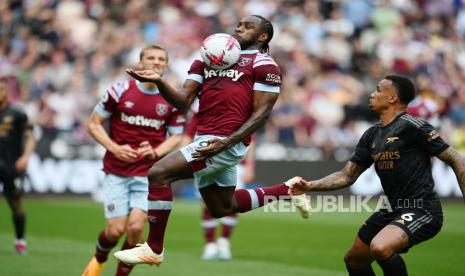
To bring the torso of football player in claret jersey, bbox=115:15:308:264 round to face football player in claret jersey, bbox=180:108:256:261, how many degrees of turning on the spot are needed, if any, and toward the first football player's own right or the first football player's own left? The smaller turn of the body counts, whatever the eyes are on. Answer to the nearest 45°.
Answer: approximately 135° to the first football player's own right

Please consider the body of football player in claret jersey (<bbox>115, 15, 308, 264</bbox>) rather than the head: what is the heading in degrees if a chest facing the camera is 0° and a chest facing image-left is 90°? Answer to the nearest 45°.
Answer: approximately 45°

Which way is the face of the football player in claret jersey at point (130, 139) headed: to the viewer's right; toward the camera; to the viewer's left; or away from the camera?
toward the camera

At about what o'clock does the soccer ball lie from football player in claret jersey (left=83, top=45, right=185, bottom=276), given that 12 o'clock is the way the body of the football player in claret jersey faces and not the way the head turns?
The soccer ball is roughly at 11 o'clock from the football player in claret jersey.

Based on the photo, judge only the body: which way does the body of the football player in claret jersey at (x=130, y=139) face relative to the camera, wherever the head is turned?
toward the camera

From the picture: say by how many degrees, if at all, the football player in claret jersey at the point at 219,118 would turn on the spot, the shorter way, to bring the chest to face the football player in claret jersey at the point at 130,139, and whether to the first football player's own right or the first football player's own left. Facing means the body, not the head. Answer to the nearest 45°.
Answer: approximately 90° to the first football player's own right

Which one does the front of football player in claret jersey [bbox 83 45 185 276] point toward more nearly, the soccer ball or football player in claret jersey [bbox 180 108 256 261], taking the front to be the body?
the soccer ball
